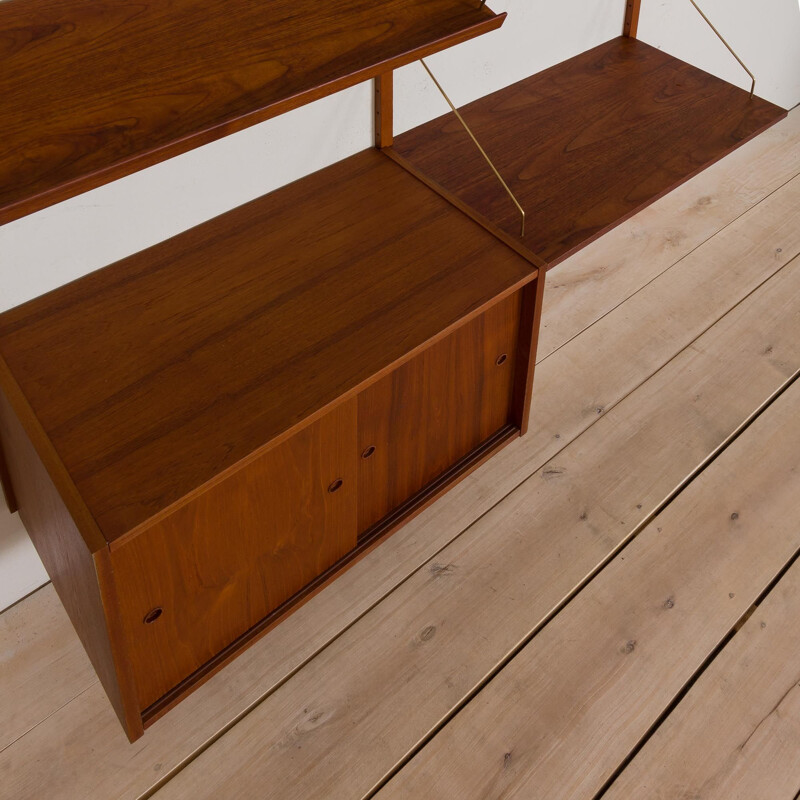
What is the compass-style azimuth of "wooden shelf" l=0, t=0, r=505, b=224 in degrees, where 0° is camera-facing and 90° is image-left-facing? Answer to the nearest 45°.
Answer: approximately 315°

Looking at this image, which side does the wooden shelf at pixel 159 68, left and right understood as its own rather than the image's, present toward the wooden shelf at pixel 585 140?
left
